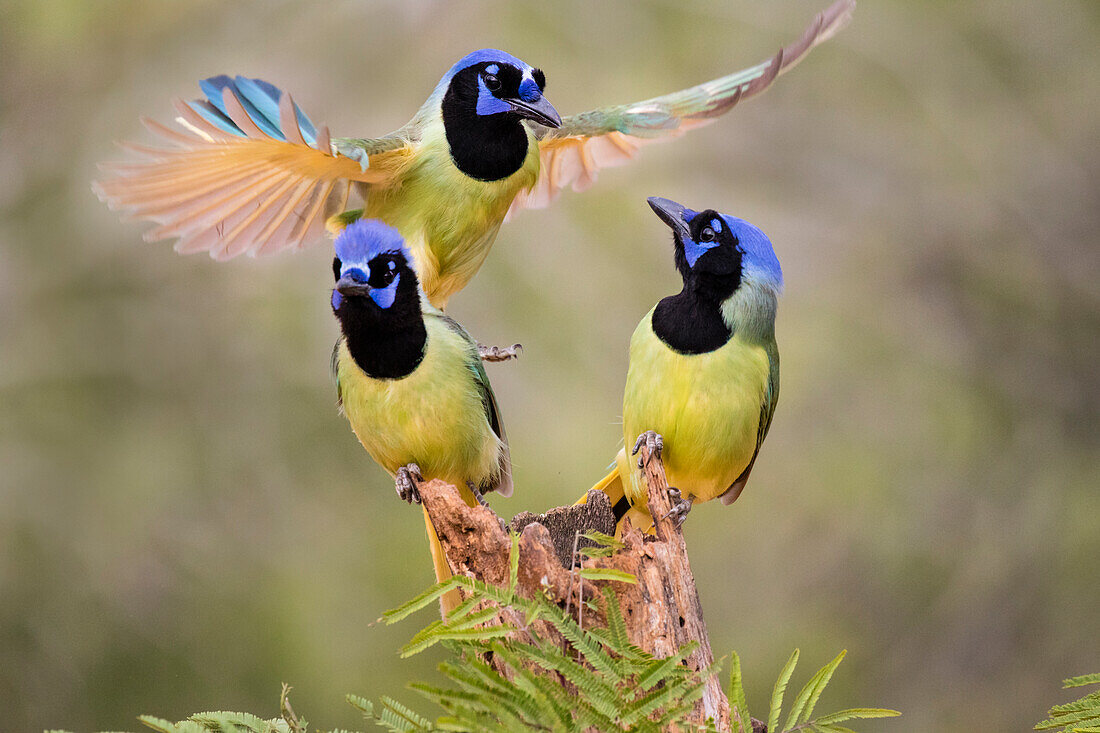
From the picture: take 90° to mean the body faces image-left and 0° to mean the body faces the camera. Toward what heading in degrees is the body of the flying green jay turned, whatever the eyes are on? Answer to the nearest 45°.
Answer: approximately 315°

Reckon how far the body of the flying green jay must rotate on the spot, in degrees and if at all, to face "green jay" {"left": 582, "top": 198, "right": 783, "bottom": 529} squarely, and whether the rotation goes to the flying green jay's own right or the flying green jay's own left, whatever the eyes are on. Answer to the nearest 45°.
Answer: approximately 45° to the flying green jay's own left
